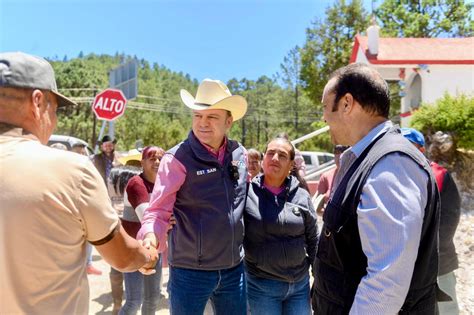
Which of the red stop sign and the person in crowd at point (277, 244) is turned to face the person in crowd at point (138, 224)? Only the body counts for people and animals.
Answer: the red stop sign

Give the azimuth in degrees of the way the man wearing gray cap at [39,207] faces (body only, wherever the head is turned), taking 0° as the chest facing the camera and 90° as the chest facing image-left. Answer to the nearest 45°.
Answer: approximately 225°

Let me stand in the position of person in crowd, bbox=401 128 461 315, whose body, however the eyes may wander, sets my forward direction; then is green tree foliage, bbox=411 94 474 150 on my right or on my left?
on my right

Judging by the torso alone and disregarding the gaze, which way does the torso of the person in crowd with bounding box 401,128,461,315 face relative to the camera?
to the viewer's left

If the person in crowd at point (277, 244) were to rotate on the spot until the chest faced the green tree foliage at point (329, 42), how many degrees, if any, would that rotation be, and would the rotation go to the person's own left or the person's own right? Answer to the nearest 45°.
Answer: approximately 180°

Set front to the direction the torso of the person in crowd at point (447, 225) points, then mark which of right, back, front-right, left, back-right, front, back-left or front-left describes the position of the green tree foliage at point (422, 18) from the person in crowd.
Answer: right

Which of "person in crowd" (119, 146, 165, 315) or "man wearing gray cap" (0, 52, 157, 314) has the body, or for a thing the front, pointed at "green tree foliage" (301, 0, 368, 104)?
the man wearing gray cap

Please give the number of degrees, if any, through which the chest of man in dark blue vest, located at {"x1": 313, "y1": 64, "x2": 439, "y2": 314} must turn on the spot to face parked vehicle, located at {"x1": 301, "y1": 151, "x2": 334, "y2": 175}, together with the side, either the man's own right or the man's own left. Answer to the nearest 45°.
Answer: approximately 90° to the man's own right

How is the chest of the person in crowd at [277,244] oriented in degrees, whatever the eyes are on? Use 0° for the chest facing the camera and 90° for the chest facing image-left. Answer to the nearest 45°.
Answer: approximately 0°

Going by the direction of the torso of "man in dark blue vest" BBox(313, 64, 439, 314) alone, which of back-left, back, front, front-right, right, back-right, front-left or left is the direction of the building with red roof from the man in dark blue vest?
right

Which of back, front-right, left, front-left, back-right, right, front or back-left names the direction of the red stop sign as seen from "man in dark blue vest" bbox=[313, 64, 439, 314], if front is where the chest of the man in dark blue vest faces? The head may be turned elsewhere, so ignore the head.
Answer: front-right

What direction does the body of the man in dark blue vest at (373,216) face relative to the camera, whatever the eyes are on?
to the viewer's left

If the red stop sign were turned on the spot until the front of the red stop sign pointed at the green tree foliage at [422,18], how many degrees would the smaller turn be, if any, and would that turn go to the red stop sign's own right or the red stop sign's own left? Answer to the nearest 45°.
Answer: approximately 135° to the red stop sign's own left
